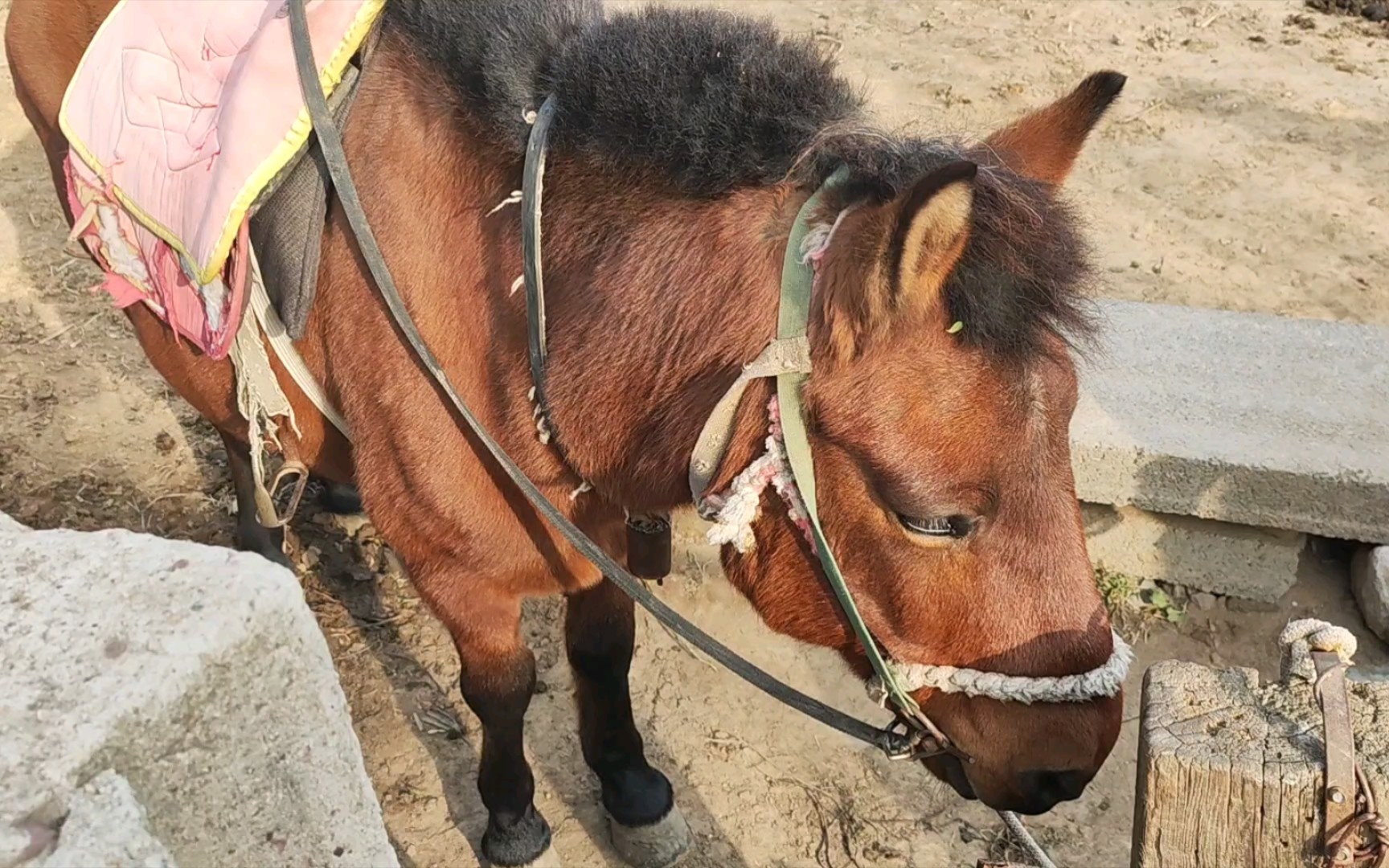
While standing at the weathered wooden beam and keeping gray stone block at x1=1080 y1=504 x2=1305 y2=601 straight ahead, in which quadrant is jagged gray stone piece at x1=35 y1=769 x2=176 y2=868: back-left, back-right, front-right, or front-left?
back-left

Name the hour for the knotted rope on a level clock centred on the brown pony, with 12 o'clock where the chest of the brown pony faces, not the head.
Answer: The knotted rope is roughly at 12 o'clock from the brown pony.

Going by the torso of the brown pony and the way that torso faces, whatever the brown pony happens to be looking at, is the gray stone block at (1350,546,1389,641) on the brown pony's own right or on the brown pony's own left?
on the brown pony's own left

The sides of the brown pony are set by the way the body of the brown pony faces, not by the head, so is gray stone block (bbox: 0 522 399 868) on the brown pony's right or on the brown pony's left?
on the brown pony's right

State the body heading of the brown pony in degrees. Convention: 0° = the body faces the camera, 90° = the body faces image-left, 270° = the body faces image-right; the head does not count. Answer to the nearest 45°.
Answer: approximately 315°

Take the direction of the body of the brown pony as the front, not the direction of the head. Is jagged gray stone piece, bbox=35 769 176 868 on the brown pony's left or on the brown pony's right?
on the brown pony's right

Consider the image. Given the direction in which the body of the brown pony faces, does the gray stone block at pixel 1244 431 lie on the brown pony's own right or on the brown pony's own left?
on the brown pony's own left

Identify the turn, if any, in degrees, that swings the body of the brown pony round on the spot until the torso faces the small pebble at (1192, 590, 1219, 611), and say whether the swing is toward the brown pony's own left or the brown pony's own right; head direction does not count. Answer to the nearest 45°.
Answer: approximately 90° to the brown pony's own left

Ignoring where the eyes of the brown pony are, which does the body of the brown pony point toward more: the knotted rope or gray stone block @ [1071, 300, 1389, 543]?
the knotted rope

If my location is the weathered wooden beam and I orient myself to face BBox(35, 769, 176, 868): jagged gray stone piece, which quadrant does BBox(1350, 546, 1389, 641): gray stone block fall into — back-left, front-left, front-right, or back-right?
back-right

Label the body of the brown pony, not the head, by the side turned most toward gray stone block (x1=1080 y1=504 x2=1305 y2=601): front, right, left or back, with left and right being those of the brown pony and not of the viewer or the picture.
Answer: left

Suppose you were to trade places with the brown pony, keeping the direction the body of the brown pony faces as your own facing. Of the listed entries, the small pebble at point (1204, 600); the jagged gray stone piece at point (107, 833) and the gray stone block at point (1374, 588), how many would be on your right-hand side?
1
